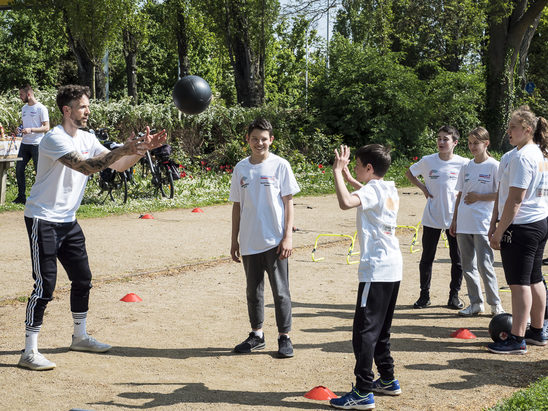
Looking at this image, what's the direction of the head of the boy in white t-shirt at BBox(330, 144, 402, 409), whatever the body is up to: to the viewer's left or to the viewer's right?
to the viewer's left

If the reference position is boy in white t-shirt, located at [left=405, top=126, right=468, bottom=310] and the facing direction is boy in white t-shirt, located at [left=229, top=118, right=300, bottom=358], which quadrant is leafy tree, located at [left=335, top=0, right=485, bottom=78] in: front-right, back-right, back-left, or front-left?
back-right

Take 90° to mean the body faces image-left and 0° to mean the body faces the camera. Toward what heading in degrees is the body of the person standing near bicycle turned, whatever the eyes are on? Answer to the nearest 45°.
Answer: approximately 315°

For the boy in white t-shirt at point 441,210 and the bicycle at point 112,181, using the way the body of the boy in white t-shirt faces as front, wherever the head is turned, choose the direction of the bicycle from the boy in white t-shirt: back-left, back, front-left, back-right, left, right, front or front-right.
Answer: back-right

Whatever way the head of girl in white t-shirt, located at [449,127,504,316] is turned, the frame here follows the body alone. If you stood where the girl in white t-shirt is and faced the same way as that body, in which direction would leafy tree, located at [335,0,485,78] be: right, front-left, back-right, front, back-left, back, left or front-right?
back-right

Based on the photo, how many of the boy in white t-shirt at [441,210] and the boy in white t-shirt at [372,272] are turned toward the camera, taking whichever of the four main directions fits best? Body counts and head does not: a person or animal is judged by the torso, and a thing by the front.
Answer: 1

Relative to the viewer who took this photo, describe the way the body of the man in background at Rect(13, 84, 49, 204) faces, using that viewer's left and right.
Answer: facing the viewer and to the left of the viewer

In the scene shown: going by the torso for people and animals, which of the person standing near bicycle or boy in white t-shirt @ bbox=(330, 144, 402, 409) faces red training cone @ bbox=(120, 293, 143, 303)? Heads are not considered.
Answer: the boy in white t-shirt

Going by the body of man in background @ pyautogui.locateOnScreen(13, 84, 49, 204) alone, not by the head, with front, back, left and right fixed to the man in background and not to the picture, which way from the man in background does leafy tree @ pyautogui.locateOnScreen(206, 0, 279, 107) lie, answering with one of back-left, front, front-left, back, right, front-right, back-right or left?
back

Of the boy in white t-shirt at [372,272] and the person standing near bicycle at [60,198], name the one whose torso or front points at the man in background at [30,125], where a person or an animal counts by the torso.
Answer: the boy in white t-shirt

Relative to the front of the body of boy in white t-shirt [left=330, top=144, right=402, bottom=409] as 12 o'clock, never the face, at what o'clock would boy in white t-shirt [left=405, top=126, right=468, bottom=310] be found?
boy in white t-shirt [left=405, top=126, right=468, bottom=310] is roughly at 2 o'clock from boy in white t-shirt [left=330, top=144, right=402, bottom=409].

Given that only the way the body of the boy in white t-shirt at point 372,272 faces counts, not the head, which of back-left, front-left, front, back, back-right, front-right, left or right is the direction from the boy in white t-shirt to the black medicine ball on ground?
right
